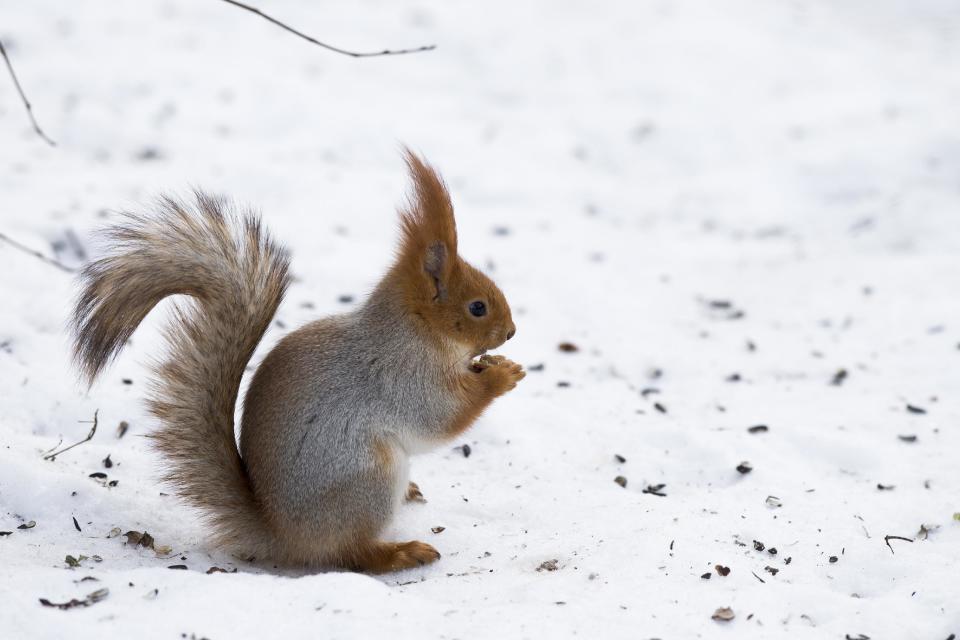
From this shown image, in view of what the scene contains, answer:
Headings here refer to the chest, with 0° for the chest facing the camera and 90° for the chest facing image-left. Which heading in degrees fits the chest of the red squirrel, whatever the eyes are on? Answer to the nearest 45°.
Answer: approximately 270°

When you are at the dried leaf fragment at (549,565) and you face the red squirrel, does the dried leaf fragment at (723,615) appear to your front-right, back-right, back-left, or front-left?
back-left

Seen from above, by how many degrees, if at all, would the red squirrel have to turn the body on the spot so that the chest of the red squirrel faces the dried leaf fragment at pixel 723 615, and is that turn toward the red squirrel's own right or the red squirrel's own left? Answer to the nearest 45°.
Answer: approximately 45° to the red squirrel's own right

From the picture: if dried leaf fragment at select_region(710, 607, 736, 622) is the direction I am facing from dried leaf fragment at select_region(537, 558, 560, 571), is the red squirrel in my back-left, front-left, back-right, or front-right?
back-right

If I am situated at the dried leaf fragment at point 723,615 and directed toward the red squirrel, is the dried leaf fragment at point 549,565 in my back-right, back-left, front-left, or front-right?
front-right
